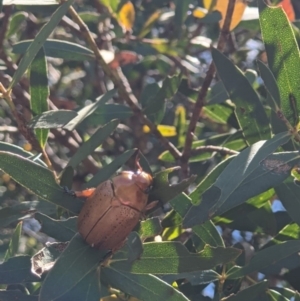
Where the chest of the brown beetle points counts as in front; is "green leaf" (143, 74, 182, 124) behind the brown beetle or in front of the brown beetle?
in front

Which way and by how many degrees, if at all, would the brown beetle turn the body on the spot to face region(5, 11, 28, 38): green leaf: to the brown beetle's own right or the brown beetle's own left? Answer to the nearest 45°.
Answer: approximately 45° to the brown beetle's own left

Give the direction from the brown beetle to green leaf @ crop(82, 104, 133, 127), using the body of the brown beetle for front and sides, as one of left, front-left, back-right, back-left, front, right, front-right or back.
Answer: front-left

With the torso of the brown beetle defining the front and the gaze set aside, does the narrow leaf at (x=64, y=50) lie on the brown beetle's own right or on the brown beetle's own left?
on the brown beetle's own left

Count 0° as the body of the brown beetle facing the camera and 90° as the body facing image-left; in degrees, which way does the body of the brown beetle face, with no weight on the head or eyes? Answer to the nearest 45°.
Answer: approximately 225°

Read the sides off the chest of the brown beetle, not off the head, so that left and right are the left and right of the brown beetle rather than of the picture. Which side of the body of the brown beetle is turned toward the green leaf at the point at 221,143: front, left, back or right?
front

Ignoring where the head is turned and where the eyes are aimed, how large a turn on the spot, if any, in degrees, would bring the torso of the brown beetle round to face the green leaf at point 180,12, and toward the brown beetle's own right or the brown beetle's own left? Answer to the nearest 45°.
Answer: approximately 45° to the brown beetle's own left
